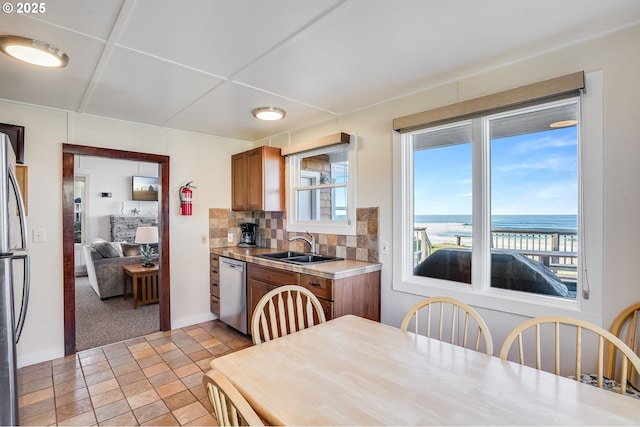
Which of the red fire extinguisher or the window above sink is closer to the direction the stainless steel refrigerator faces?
the window above sink

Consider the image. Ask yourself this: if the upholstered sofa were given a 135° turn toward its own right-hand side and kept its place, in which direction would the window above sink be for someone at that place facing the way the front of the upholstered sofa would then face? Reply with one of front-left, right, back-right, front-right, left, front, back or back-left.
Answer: front-left

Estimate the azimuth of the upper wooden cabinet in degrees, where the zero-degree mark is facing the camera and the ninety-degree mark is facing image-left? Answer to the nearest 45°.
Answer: approximately 45°

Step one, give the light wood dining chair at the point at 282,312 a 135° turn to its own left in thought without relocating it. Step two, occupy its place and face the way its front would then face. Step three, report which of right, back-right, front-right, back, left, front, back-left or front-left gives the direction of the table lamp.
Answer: front-left

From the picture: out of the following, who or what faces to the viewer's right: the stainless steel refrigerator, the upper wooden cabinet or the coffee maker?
the stainless steel refrigerator

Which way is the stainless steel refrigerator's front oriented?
to the viewer's right

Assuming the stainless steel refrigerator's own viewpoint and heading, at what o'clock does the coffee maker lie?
The coffee maker is roughly at 11 o'clock from the stainless steel refrigerator.

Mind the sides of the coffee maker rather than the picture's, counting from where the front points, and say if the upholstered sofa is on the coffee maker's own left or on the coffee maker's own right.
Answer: on the coffee maker's own right

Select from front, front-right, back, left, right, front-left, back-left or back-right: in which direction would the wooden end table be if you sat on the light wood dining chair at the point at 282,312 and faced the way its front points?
back
